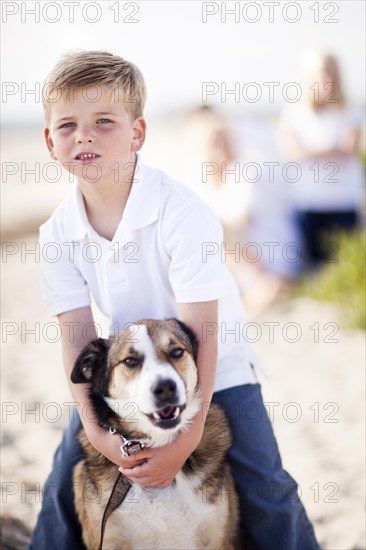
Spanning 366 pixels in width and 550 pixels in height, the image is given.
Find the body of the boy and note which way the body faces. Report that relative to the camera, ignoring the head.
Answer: toward the camera

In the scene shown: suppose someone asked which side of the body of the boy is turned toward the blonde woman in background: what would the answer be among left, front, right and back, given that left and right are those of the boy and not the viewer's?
back

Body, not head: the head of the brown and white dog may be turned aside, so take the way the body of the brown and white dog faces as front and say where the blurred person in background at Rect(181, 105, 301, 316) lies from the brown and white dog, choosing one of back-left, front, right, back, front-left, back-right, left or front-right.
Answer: back

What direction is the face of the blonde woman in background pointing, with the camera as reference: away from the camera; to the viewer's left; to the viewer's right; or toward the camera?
toward the camera

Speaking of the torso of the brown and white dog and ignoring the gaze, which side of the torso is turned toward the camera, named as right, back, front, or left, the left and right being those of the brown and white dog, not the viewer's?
front

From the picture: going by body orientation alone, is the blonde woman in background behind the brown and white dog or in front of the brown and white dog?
behind

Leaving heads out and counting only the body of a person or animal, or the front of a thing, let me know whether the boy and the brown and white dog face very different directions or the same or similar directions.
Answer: same or similar directions

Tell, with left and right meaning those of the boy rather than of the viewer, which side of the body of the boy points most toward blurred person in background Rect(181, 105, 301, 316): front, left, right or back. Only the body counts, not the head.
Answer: back
